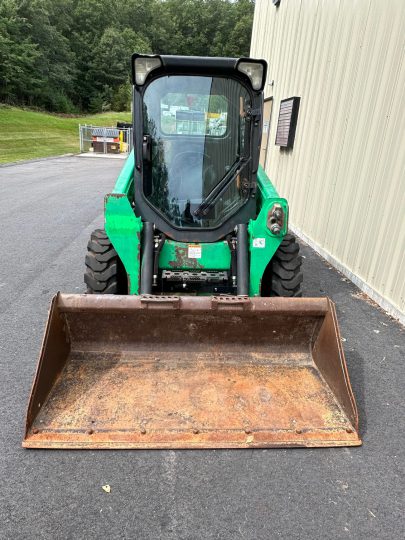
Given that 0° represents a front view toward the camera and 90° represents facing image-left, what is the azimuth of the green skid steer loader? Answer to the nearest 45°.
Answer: approximately 0°

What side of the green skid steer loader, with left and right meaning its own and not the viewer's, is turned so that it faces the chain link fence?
back

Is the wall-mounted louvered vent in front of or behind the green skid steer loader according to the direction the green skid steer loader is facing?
behind
